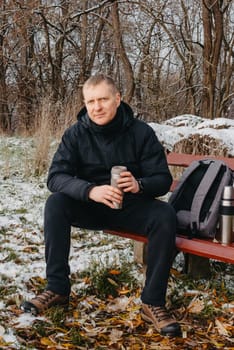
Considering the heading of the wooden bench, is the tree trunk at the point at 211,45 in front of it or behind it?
behind

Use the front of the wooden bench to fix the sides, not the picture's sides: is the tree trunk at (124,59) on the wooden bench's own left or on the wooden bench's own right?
on the wooden bench's own right

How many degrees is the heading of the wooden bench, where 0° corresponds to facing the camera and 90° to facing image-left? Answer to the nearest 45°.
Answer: approximately 45°

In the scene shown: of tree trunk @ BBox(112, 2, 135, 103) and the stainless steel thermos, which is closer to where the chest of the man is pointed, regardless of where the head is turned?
the stainless steel thermos

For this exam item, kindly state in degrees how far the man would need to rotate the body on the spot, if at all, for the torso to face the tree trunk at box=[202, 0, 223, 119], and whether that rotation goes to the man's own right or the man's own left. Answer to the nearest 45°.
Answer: approximately 180°

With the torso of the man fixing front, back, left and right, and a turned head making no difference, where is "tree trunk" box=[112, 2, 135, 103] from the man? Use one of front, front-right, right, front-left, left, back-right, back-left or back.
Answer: back

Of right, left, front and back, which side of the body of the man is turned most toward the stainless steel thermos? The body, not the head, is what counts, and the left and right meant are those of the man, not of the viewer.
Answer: left
